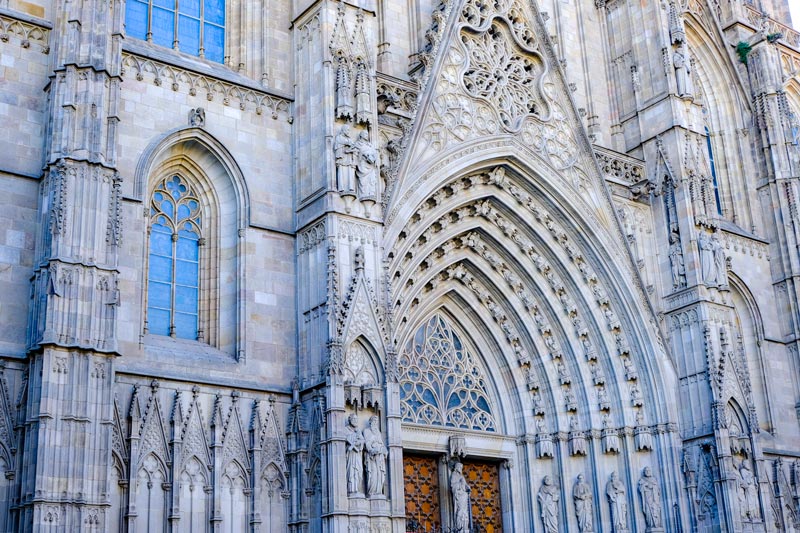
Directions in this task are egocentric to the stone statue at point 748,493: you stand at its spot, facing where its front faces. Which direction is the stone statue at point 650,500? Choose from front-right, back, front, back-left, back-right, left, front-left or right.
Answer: back-right

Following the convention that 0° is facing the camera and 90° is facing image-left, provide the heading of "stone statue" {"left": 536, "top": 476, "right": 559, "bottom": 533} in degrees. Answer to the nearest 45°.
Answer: approximately 0°

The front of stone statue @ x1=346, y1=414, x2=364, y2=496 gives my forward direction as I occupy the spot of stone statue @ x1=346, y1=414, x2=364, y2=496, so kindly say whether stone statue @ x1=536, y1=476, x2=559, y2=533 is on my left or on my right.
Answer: on my left

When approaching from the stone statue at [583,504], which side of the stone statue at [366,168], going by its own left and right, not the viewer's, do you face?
left
